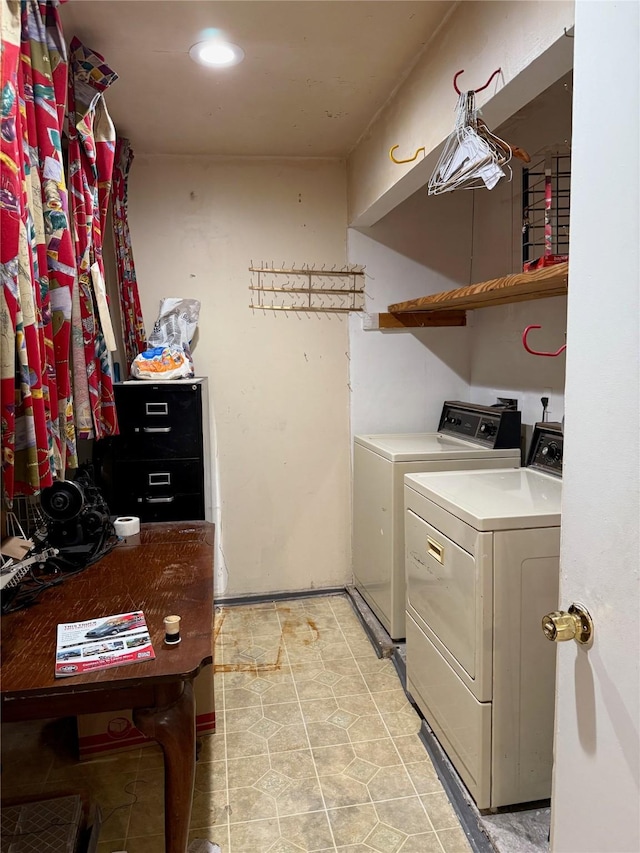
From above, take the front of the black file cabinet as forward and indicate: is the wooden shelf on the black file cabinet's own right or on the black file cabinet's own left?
on the black file cabinet's own left

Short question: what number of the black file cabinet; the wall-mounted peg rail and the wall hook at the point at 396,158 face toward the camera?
2

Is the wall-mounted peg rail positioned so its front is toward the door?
yes

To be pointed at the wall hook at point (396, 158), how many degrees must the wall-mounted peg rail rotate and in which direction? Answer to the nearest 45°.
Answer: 0° — it already faces it

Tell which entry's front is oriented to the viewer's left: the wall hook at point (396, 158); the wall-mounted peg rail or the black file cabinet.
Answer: the wall hook

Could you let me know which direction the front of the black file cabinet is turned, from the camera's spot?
facing the viewer

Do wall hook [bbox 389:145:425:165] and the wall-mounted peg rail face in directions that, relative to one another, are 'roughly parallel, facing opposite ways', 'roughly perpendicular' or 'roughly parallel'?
roughly perpendicular

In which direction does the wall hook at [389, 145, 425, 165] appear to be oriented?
to the viewer's left

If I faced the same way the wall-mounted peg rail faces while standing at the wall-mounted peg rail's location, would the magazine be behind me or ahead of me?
ahead

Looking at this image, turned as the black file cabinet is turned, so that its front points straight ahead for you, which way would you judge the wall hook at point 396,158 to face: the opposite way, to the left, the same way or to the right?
to the right

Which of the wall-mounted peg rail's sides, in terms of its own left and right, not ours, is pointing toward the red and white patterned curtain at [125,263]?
right

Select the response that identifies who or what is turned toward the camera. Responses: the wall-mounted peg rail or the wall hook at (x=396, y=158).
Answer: the wall-mounted peg rail

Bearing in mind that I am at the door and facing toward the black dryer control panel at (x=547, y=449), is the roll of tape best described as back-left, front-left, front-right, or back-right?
front-left

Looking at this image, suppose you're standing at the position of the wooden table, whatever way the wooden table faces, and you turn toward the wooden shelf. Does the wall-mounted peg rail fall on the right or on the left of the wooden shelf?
left

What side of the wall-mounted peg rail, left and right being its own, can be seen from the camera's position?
front

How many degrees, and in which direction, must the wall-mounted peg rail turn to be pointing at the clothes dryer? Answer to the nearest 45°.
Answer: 0° — it already faces it

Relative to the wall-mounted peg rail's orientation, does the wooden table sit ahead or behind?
ahead

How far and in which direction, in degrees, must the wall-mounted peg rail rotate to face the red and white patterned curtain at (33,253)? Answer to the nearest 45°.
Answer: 0° — it already faces it
